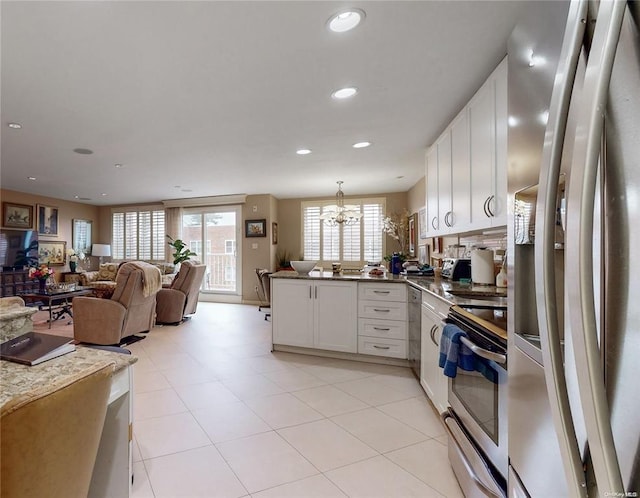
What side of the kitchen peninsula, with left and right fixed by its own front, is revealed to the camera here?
front

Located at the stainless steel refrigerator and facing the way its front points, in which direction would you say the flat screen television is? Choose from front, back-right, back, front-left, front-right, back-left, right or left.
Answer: front-right

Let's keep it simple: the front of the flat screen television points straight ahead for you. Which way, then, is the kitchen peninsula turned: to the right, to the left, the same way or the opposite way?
to the right

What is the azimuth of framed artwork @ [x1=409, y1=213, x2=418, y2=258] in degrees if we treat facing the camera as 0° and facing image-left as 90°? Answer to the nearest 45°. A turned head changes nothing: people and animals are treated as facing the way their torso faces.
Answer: approximately 90°

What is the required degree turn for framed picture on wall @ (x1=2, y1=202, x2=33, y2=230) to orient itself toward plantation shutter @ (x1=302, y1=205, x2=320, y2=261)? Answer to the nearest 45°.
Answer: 0° — it already faces it

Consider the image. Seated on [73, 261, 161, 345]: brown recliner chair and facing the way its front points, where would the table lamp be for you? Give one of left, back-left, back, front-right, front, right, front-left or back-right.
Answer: front-right

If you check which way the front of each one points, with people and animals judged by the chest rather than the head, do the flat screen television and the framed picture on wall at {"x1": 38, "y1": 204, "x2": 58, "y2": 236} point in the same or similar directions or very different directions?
same or similar directions

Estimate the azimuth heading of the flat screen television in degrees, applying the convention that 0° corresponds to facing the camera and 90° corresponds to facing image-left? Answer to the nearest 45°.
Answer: approximately 315°

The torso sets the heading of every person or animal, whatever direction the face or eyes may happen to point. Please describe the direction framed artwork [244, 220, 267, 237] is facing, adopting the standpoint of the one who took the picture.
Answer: facing the viewer

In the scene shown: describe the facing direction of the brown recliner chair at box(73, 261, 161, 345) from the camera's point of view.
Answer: facing away from the viewer and to the left of the viewer

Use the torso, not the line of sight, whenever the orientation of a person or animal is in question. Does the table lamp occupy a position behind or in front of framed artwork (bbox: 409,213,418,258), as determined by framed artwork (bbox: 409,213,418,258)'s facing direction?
in front

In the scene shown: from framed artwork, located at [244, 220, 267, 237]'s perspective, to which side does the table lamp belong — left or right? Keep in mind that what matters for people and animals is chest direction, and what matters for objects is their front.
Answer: on its right

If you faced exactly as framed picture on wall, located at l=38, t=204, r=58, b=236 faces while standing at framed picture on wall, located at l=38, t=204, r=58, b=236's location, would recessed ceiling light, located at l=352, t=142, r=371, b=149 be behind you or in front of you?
in front

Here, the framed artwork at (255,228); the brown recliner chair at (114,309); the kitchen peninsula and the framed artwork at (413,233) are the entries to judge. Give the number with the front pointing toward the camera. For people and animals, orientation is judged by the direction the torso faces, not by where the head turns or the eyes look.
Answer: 2

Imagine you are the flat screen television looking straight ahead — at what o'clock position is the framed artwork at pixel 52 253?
The framed artwork is roughly at 9 o'clock from the flat screen television.

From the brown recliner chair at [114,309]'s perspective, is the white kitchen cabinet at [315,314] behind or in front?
behind

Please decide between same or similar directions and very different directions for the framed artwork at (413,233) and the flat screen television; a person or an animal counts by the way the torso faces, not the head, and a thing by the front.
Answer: very different directions

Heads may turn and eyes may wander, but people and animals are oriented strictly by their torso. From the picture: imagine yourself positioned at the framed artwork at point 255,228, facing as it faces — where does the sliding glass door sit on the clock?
The sliding glass door is roughly at 4 o'clock from the framed artwork.

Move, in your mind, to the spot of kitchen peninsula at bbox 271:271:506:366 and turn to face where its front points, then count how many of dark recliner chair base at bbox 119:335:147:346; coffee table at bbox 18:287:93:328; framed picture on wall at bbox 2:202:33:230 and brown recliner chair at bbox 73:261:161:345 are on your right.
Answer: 4

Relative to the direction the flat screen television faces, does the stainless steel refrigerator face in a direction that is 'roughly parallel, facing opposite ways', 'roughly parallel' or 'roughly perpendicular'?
roughly parallel, facing opposite ways
